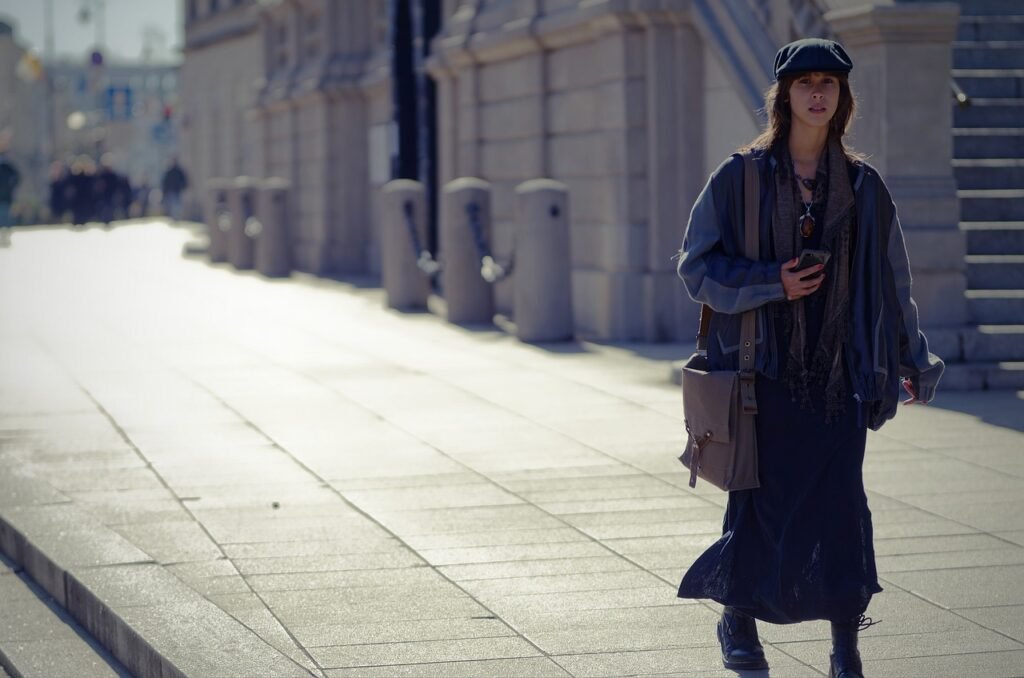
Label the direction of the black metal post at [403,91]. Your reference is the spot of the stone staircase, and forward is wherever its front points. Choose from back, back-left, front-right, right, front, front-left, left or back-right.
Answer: back-right

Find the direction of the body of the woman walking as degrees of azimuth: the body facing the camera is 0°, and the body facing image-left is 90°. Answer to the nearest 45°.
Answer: approximately 0°

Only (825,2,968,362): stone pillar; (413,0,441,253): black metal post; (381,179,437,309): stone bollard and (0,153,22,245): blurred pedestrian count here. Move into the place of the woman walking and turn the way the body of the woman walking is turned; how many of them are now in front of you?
0

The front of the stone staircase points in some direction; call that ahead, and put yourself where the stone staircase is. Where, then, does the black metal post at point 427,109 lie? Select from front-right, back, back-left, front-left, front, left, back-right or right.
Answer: back-right

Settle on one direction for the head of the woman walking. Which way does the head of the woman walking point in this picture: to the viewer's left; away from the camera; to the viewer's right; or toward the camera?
toward the camera

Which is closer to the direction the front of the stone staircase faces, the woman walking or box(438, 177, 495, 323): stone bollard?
the woman walking

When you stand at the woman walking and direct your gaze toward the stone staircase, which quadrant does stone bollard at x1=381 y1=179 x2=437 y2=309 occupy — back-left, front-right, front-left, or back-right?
front-left

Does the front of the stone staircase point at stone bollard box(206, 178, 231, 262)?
no

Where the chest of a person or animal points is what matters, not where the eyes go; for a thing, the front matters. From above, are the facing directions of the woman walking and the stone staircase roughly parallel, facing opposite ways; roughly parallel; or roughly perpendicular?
roughly parallel

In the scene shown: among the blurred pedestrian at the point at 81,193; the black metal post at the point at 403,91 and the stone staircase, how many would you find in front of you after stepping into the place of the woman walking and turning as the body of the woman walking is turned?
0

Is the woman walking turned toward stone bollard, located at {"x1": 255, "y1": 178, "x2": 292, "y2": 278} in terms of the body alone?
no

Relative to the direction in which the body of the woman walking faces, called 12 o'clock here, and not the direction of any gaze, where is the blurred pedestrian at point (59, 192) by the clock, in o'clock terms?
The blurred pedestrian is roughly at 5 o'clock from the woman walking.

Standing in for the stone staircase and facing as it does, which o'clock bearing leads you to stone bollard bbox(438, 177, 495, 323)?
The stone bollard is roughly at 4 o'clock from the stone staircase.

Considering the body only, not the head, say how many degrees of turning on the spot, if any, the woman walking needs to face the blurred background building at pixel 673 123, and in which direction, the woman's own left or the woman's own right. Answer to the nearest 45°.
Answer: approximately 180°

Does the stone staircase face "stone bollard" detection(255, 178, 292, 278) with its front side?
no

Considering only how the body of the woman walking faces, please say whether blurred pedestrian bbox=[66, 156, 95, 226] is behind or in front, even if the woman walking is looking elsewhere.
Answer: behind

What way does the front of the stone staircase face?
toward the camera
